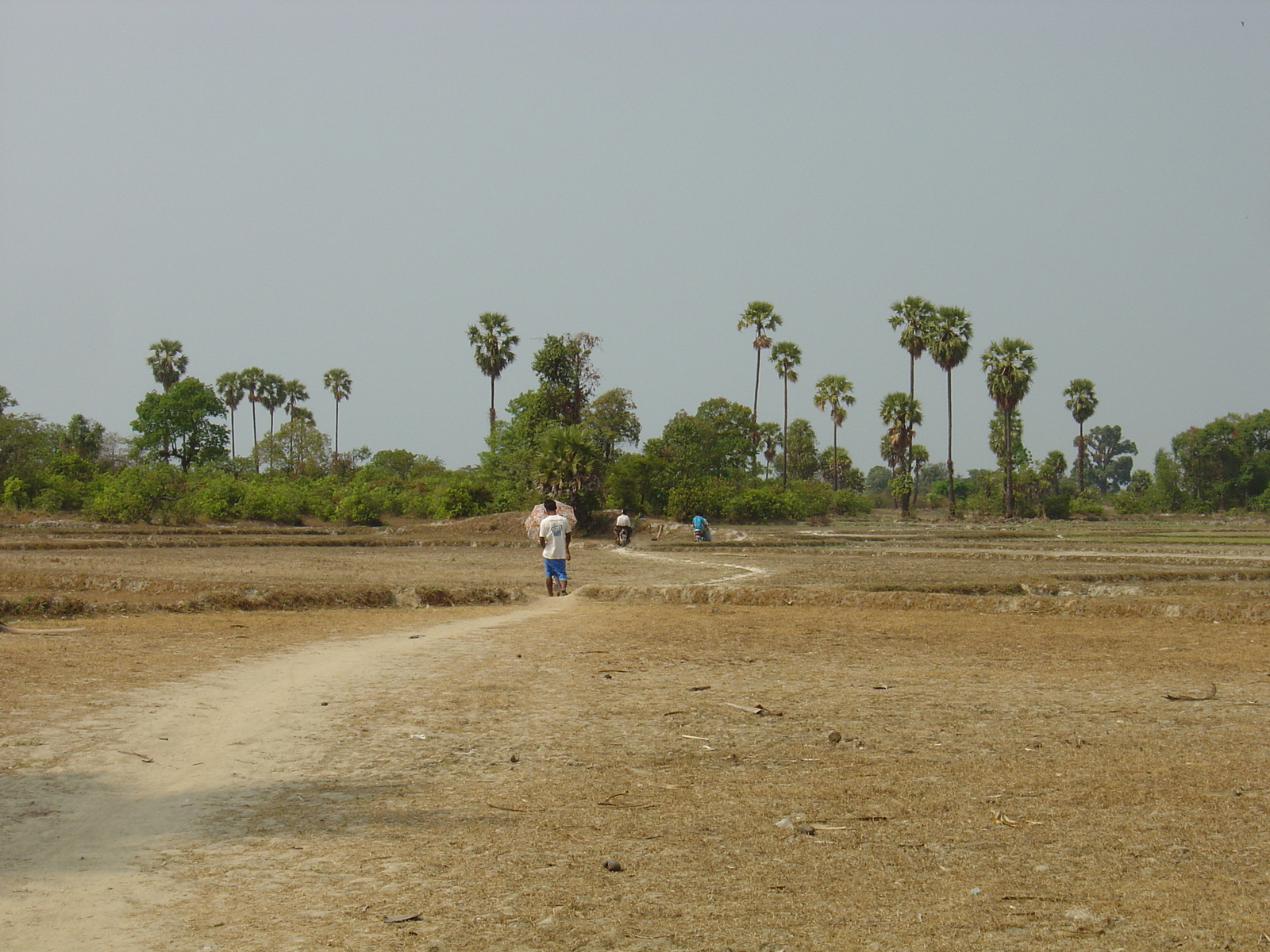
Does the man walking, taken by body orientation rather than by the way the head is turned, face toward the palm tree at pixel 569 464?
yes

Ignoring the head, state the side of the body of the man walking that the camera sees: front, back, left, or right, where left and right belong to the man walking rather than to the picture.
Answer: back

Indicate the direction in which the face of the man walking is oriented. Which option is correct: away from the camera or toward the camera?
away from the camera
